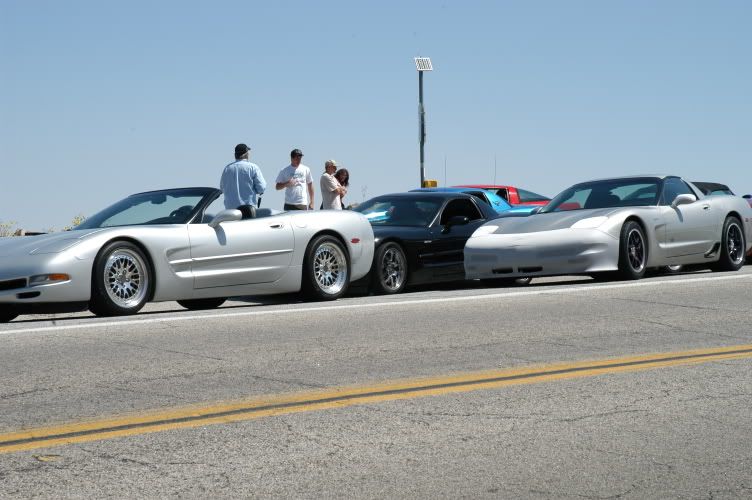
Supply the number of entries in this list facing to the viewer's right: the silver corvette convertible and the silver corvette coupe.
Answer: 0

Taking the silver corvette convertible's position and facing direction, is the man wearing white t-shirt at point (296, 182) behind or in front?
behind

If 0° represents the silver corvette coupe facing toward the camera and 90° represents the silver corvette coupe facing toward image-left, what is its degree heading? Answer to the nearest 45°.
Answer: approximately 45°

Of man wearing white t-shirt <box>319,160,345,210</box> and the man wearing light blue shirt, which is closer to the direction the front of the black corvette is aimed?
the man wearing light blue shirt

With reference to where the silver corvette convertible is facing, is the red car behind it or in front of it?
behind

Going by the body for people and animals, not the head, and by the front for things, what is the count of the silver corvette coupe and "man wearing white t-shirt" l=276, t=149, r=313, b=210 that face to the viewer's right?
0

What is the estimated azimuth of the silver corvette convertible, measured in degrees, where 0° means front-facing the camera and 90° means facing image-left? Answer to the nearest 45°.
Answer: approximately 45°

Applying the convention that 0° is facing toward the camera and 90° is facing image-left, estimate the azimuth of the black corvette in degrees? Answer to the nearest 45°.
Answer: approximately 45°
